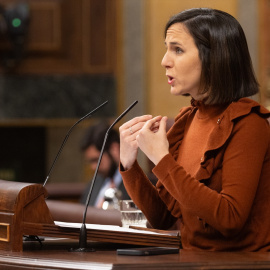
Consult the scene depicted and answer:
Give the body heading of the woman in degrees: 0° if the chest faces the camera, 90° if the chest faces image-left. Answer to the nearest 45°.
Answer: approximately 45°

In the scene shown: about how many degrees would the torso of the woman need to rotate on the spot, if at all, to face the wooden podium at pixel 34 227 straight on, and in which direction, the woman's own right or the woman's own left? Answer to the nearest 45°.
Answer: approximately 45° to the woman's own right

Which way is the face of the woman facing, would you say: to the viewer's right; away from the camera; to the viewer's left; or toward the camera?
to the viewer's left
